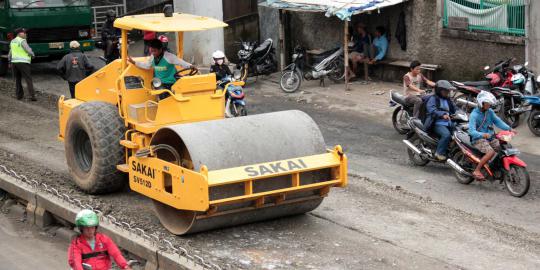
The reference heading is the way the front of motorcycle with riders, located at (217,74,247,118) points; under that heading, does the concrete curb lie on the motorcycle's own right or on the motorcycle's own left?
on the motorcycle's own right

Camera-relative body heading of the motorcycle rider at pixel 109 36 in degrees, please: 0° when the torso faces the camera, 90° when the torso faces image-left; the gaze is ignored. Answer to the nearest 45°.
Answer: approximately 315°

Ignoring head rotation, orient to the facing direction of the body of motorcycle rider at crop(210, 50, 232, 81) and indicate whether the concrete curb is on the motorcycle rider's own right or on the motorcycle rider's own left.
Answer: on the motorcycle rider's own right

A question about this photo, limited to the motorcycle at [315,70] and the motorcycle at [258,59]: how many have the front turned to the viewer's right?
0

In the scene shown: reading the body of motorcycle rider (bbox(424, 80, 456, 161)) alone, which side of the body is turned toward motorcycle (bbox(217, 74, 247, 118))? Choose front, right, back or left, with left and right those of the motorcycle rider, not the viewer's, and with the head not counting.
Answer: back

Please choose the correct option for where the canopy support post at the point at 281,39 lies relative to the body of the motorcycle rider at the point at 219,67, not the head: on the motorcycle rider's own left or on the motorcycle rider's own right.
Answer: on the motorcycle rider's own left
